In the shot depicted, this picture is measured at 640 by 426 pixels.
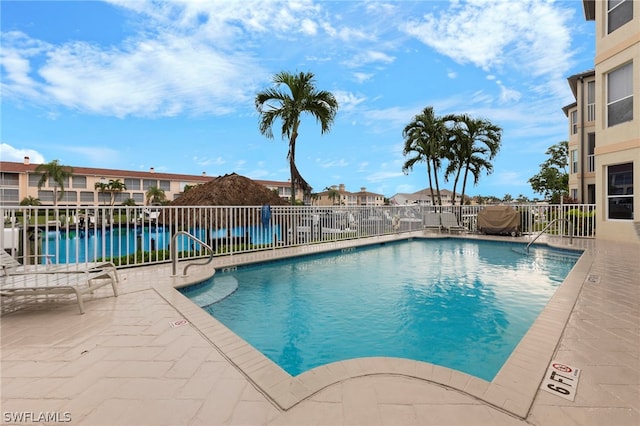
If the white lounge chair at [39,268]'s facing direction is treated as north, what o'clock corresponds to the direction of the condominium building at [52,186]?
The condominium building is roughly at 9 o'clock from the white lounge chair.

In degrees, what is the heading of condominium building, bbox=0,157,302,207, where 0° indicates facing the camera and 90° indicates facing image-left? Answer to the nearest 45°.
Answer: approximately 315°

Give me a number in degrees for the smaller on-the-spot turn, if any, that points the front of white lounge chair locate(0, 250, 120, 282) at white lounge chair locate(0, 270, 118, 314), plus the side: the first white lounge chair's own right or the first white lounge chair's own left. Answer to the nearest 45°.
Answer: approximately 90° to the first white lounge chair's own right

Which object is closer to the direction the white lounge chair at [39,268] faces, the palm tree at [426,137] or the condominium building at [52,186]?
the palm tree

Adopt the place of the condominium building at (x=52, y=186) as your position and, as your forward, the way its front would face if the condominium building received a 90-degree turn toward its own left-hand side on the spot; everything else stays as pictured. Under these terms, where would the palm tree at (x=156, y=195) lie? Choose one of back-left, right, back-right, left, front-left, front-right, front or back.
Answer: front-right

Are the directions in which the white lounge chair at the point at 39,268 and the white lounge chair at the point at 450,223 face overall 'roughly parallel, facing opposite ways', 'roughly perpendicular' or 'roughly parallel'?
roughly perpendicular

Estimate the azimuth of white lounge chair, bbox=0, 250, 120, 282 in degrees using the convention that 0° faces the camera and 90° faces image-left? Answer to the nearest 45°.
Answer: approximately 270°

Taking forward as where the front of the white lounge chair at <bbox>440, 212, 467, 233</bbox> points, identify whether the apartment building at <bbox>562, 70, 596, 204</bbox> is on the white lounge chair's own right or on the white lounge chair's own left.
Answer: on the white lounge chair's own left

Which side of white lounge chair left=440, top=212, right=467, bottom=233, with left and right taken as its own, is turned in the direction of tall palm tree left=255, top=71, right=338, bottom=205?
right

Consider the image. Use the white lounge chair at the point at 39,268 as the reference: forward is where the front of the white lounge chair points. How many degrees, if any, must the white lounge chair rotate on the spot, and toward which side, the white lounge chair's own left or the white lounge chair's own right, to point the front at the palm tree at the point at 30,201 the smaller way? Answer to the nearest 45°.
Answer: approximately 90° to the white lounge chair's own left
